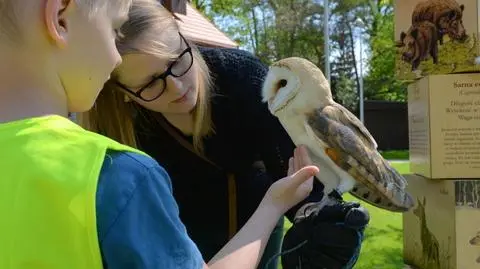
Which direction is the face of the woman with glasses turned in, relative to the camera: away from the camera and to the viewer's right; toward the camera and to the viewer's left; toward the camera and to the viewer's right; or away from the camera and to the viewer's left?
toward the camera and to the viewer's right

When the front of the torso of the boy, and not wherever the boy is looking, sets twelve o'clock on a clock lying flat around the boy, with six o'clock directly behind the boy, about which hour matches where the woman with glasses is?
The woman with glasses is roughly at 11 o'clock from the boy.

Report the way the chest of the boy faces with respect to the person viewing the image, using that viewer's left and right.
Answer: facing away from the viewer and to the right of the viewer

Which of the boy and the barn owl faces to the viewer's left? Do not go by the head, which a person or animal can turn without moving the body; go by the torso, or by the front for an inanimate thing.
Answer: the barn owl

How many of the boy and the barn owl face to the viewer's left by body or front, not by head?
1

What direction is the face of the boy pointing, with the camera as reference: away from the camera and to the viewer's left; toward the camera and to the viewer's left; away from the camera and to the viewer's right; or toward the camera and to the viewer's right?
away from the camera and to the viewer's right

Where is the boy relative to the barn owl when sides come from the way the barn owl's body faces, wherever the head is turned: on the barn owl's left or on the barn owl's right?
on the barn owl's left

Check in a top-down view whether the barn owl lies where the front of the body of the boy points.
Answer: yes

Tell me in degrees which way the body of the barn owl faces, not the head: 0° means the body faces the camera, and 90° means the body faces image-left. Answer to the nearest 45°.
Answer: approximately 90°
